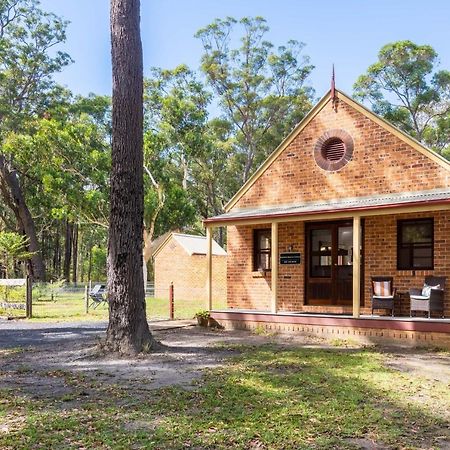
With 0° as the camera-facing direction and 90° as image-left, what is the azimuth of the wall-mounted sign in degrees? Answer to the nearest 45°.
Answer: approximately 0°

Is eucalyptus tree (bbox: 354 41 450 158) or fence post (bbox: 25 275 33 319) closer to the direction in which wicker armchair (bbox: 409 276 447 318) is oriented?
the fence post

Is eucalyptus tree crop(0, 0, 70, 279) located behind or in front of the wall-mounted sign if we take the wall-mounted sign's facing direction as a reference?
behind

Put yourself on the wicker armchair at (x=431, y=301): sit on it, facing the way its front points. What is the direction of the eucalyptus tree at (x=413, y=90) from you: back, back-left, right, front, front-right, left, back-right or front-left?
back-right

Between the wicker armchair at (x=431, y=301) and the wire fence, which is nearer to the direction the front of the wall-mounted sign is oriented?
the wicker armchair

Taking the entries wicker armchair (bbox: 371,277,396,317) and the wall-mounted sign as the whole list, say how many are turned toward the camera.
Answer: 2

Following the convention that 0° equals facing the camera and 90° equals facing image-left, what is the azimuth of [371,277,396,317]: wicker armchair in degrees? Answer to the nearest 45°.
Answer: approximately 0°

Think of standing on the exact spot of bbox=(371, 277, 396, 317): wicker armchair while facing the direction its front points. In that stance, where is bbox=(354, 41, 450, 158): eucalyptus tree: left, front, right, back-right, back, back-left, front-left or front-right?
back

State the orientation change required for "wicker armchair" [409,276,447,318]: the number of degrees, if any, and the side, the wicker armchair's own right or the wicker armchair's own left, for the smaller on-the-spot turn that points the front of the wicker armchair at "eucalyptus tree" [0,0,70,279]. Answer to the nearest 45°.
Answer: approximately 90° to the wicker armchair's own right

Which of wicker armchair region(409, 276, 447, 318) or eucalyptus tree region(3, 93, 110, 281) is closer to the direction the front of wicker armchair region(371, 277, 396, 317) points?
the wicker armchair
